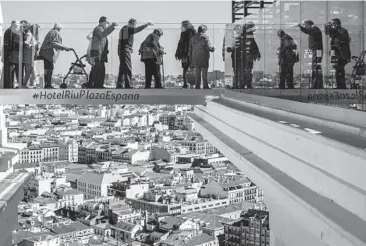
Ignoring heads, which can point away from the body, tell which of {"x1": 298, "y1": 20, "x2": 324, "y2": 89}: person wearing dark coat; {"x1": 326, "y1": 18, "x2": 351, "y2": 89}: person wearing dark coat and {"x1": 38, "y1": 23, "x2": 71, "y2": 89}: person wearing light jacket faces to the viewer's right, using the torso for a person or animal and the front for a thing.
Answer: the person wearing light jacket

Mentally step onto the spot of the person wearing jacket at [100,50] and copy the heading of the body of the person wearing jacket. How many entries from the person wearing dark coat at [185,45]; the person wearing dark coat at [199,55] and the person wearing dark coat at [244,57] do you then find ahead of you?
3

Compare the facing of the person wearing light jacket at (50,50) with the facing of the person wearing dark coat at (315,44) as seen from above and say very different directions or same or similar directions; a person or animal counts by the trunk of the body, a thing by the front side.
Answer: very different directions

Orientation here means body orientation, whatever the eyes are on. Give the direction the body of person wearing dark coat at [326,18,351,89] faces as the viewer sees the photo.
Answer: to the viewer's left

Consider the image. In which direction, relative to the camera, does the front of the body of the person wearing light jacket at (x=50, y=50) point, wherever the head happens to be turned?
to the viewer's right

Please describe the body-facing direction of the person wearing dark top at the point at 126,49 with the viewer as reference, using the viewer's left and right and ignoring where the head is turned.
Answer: facing away from the viewer and to the right of the viewer

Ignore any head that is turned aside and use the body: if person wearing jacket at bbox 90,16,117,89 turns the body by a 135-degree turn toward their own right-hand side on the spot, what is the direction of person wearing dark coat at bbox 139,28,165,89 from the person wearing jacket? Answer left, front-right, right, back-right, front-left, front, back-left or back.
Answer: back-left

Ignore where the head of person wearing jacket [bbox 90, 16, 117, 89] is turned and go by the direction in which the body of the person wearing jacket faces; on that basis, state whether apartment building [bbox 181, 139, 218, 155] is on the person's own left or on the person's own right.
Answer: on the person's own left

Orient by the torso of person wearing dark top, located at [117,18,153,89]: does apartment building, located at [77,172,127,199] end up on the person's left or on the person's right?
on the person's left

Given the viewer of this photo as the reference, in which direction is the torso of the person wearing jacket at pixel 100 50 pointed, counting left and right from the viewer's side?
facing to the right of the viewer

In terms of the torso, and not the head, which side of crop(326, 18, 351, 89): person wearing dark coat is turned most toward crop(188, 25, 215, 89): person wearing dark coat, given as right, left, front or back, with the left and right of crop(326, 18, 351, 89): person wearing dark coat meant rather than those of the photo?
front

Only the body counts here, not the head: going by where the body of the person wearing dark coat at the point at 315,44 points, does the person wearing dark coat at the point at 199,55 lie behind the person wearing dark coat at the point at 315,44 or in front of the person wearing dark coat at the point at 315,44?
in front
